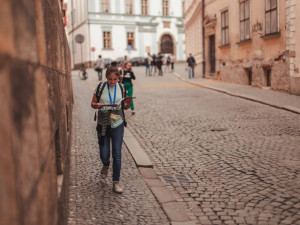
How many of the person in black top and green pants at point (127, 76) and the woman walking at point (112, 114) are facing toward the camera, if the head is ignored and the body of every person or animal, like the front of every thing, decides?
2

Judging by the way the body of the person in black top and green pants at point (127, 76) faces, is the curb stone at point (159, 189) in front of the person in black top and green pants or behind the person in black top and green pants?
in front

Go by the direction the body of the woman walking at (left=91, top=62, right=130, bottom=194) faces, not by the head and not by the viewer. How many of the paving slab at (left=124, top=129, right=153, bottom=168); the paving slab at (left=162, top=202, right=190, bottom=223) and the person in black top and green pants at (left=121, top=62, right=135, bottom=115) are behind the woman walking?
2

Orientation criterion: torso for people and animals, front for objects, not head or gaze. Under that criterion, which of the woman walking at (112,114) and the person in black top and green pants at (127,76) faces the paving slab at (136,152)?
the person in black top and green pants

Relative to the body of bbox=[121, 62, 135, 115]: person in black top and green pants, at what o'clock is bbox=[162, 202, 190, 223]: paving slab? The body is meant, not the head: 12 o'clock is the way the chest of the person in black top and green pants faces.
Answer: The paving slab is roughly at 12 o'clock from the person in black top and green pants.

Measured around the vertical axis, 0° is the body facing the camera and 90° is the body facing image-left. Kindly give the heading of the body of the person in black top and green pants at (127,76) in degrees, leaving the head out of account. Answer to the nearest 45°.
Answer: approximately 0°

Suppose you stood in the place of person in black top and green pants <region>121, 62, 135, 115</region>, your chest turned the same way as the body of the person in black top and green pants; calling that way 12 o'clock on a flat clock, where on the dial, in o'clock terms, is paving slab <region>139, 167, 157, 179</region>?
The paving slab is roughly at 12 o'clock from the person in black top and green pants.
